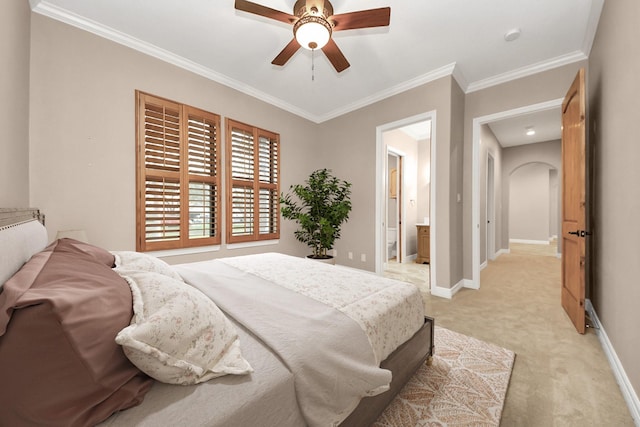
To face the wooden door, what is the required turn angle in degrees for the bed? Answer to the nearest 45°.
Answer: approximately 45° to its right

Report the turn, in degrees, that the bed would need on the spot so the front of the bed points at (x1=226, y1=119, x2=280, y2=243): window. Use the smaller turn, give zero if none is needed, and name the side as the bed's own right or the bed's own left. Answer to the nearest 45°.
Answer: approximately 45° to the bed's own left

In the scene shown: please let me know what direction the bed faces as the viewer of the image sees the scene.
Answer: facing away from the viewer and to the right of the viewer

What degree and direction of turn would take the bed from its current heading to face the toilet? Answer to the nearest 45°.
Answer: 0° — it already faces it

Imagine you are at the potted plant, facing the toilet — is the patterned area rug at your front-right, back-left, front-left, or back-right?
back-right

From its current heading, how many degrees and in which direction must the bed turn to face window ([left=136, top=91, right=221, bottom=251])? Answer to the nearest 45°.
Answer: approximately 45° to its left
